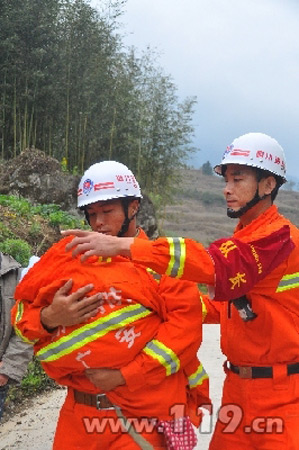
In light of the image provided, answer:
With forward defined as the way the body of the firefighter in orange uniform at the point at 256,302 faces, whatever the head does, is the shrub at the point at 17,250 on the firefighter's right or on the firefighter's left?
on the firefighter's right

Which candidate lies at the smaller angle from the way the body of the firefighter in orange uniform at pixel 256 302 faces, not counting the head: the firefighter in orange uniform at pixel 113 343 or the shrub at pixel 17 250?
the firefighter in orange uniform

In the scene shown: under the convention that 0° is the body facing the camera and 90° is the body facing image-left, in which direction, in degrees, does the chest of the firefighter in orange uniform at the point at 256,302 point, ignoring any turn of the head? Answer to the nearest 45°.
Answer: approximately 45°

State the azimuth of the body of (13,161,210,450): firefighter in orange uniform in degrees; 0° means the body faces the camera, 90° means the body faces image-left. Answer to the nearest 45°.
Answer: approximately 45°

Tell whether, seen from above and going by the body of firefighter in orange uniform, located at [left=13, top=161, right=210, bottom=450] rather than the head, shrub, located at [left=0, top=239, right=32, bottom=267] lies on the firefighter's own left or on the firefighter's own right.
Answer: on the firefighter's own right
